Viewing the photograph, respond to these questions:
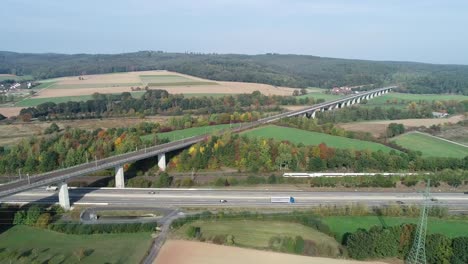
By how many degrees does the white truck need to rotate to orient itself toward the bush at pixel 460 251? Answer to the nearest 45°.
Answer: approximately 45° to its right

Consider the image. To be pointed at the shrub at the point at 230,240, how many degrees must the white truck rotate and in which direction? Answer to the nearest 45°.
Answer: approximately 90° to its right

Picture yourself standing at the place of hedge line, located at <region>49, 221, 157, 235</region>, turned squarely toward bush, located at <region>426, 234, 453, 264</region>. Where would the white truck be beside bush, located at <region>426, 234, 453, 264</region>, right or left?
left

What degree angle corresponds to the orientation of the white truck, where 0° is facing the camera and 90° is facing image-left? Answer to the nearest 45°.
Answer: approximately 270°

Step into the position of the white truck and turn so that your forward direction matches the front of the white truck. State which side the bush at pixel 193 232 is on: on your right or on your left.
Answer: on your right

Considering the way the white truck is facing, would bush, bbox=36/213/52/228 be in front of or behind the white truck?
behind

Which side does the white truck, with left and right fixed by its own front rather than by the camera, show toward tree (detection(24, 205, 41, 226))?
back

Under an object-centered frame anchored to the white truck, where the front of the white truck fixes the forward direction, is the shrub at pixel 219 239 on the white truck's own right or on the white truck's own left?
on the white truck's own right

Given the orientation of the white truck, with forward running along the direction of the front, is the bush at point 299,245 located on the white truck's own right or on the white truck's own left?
on the white truck's own right
